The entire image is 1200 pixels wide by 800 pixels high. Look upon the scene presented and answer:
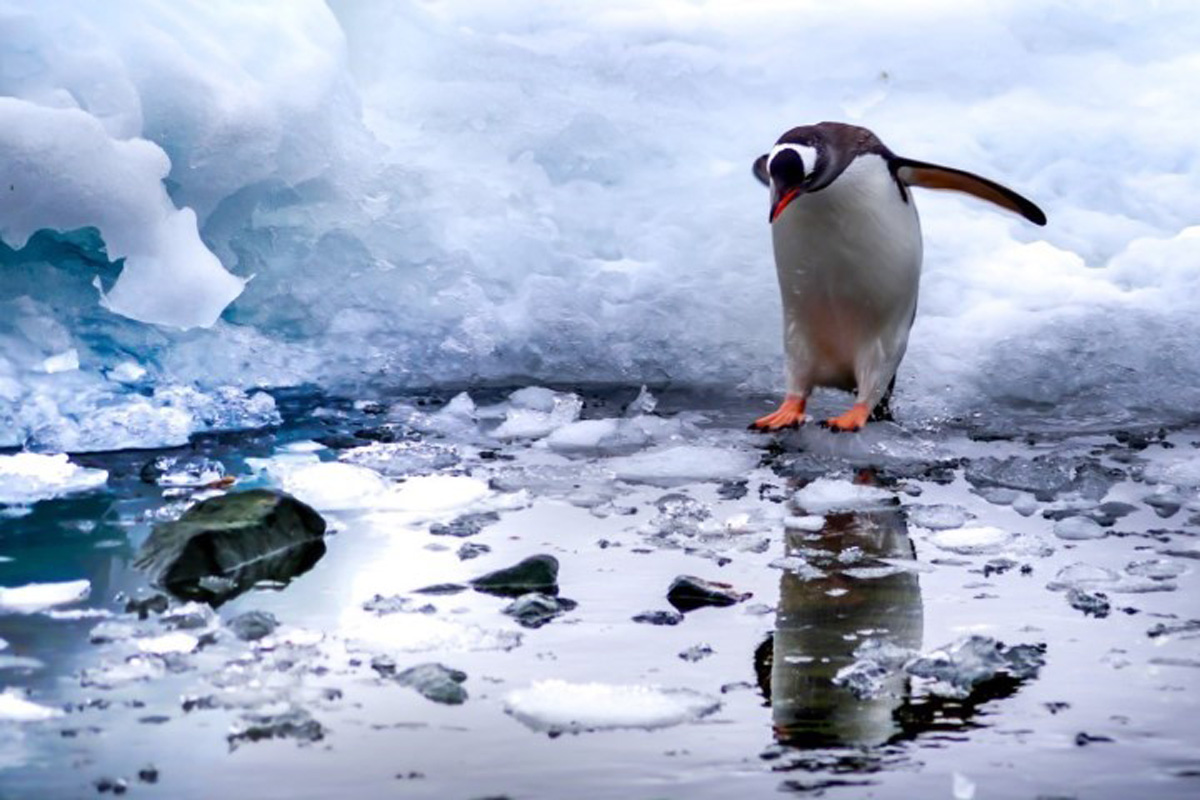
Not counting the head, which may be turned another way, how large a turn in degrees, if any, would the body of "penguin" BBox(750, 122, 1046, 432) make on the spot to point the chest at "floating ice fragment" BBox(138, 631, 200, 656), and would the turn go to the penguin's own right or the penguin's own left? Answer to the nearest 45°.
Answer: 0° — it already faces it

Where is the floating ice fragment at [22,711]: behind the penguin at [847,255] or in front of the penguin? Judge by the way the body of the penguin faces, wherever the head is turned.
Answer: in front

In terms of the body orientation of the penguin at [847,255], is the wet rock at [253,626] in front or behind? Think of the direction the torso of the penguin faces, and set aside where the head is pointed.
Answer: in front

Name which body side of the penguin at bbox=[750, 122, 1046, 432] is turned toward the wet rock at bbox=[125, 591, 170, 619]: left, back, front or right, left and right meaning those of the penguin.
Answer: front

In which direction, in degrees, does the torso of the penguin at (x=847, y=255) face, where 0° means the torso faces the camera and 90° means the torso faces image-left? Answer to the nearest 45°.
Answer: approximately 45°
